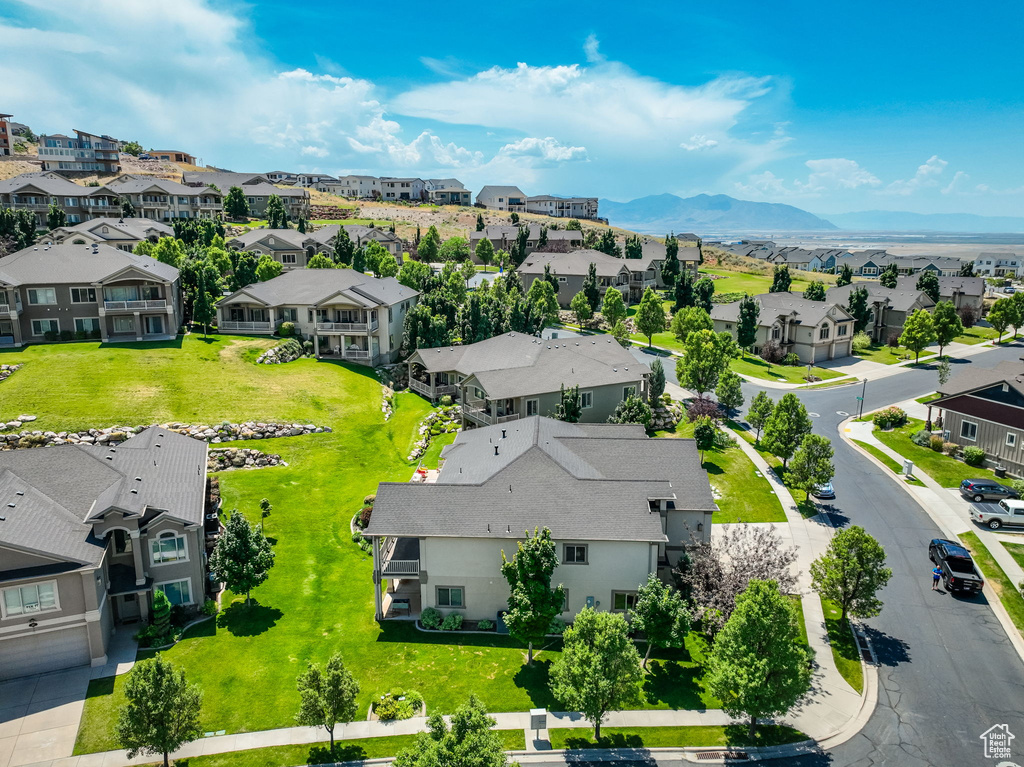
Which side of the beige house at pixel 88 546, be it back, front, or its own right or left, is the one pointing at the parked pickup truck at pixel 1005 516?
left

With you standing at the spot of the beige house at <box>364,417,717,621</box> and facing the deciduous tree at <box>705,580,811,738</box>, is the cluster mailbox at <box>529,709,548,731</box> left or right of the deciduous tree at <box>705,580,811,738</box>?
right

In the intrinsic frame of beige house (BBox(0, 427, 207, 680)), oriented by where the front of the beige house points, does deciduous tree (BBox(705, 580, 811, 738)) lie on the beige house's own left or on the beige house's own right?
on the beige house's own left

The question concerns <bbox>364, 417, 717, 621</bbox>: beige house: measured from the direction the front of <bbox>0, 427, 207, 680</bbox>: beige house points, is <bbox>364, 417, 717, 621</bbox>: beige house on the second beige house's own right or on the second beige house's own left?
on the second beige house's own left

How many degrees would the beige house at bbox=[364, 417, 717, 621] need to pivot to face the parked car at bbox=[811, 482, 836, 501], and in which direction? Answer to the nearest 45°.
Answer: approximately 45° to its left

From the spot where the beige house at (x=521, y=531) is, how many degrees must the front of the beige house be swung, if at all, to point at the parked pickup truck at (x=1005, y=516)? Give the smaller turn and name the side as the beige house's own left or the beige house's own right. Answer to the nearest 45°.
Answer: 0° — it already faces it

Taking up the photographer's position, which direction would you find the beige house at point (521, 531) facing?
facing to the right of the viewer

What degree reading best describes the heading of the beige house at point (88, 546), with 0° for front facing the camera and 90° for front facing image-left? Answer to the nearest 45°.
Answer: approximately 0°
